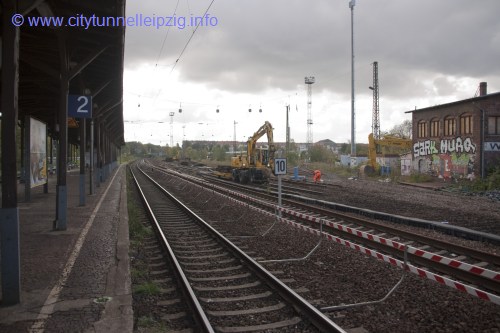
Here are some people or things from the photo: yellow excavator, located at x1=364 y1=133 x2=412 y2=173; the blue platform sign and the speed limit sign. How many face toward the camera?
2

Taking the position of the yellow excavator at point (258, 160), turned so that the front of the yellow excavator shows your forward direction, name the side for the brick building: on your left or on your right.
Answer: on your left

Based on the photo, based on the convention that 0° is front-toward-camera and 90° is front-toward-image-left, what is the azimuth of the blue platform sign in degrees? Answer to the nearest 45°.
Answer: approximately 0°

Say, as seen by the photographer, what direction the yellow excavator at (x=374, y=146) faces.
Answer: facing to the left of the viewer

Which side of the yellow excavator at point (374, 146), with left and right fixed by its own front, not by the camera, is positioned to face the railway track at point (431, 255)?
left

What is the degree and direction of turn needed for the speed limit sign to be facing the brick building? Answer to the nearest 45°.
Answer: approximately 135° to its left

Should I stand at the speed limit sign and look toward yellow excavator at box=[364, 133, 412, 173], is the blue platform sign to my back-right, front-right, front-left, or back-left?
back-left
